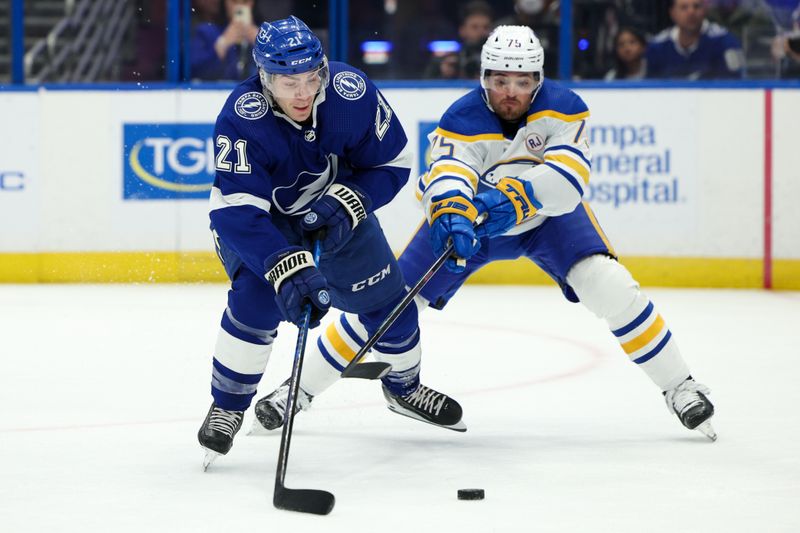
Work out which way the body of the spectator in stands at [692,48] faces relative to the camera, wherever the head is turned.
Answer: toward the camera

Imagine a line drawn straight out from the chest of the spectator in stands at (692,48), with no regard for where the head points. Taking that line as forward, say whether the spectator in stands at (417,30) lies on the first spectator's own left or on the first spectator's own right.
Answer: on the first spectator's own right

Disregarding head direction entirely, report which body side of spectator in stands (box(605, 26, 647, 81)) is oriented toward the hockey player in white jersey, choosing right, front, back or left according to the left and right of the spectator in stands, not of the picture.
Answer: front

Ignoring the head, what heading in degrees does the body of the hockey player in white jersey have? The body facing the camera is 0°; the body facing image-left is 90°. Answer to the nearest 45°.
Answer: approximately 0°

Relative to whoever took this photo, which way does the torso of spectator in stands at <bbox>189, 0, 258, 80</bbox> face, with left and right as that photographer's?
facing the viewer and to the right of the viewer

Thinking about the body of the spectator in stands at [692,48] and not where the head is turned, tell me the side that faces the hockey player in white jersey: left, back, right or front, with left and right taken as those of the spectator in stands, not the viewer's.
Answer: front

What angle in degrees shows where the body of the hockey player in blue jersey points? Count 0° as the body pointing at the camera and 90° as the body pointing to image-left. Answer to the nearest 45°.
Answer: approximately 0°

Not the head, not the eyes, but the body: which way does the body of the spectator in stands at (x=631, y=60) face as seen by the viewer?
toward the camera
